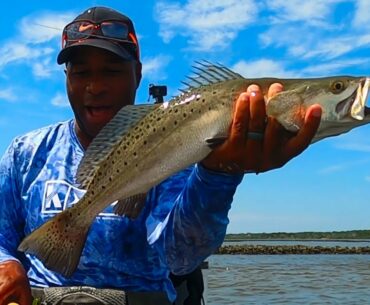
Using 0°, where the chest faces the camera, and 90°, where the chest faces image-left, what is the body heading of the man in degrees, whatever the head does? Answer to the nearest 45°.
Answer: approximately 0°
